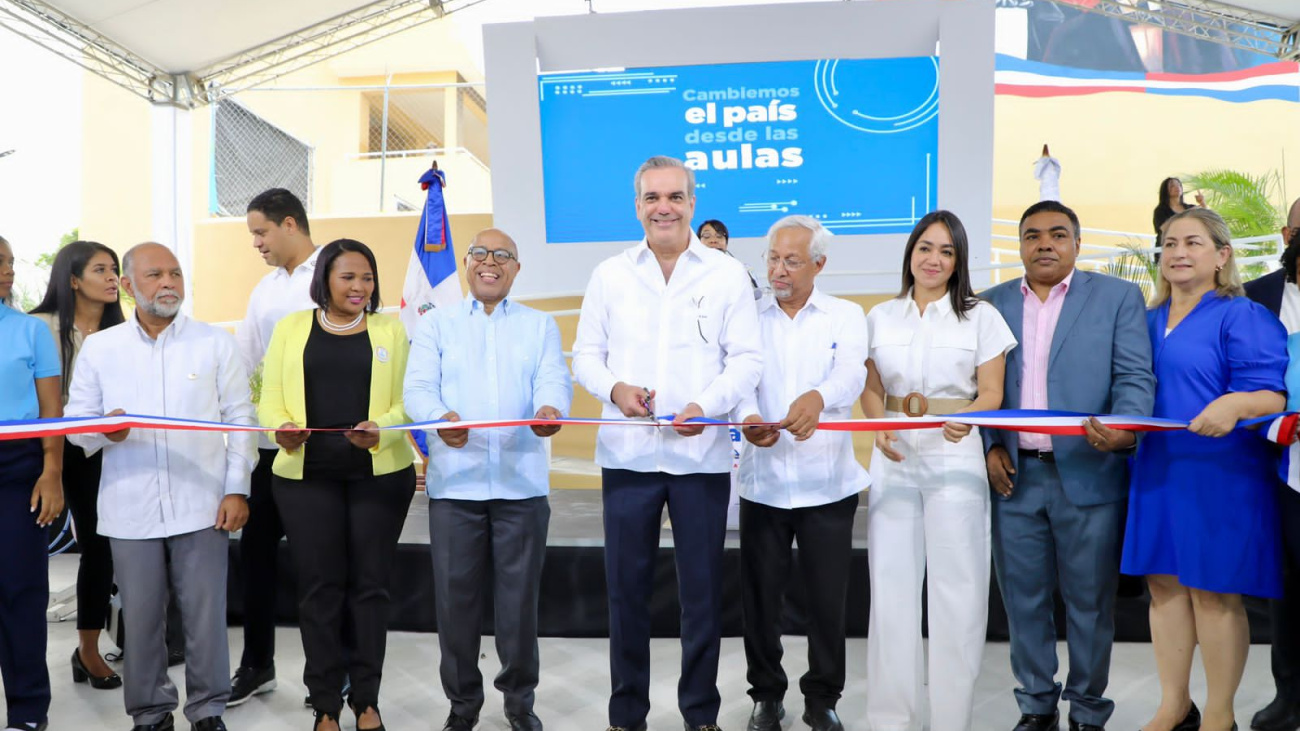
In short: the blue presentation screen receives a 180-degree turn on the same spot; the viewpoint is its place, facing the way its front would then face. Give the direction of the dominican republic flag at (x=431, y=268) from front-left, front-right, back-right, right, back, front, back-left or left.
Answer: left

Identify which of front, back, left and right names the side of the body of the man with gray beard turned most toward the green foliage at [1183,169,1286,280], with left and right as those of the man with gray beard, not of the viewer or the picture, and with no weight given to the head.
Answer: left

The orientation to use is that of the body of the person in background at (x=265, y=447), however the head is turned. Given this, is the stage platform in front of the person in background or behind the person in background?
behind

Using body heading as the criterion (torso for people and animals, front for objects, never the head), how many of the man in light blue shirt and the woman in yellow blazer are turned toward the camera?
2

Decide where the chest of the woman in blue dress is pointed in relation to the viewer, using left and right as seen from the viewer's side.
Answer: facing the viewer and to the left of the viewer
